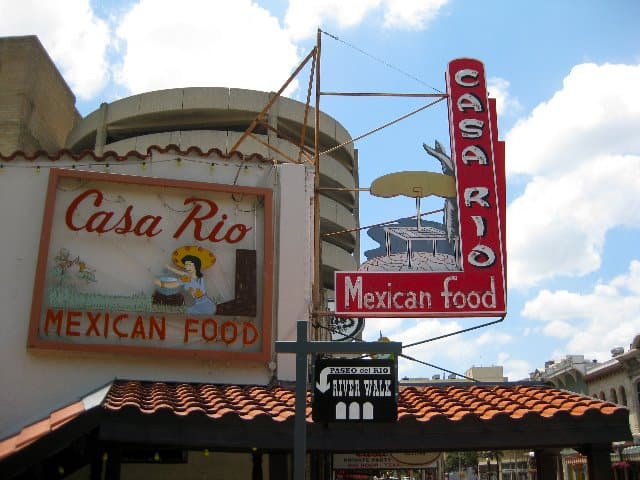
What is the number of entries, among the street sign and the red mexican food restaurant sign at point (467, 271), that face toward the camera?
2

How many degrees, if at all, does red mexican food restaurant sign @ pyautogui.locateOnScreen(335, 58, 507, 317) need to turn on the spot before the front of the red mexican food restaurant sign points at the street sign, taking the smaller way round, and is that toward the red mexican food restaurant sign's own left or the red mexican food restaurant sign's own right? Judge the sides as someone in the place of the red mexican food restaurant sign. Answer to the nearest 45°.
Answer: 0° — it already faces it

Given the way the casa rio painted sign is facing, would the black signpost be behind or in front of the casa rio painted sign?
in front

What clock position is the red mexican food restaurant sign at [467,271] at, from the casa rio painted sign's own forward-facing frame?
The red mexican food restaurant sign is roughly at 9 o'clock from the casa rio painted sign.

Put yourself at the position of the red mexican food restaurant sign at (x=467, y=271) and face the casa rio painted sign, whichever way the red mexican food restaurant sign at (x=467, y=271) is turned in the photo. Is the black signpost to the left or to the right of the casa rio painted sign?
left

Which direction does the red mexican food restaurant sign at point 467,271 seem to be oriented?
toward the camera

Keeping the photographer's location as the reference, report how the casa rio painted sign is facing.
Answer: facing the viewer

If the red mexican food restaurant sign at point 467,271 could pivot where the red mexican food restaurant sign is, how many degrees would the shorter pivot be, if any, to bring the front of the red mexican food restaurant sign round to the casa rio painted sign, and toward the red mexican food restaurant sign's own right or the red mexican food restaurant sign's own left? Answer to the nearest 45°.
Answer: approximately 90° to the red mexican food restaurant sign's own right

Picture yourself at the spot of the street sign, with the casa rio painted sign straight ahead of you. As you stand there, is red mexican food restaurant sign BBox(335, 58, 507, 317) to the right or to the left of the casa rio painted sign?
right

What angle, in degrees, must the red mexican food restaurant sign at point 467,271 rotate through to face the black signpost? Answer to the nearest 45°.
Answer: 0° — it already faces it

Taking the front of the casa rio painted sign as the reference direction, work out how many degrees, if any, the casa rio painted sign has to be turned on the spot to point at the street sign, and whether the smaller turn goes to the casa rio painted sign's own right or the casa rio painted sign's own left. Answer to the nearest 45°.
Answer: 0° — it already faces it

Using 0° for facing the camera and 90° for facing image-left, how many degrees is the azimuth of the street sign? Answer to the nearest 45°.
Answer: approximately 0°

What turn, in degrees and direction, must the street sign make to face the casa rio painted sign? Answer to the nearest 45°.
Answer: approximately 135° to its right

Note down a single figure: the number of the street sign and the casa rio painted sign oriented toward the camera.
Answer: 2
